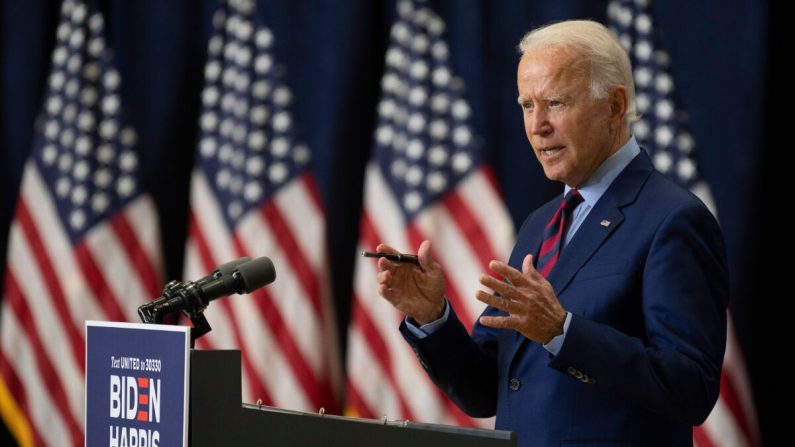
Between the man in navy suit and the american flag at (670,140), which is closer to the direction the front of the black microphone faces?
the man in navy suit

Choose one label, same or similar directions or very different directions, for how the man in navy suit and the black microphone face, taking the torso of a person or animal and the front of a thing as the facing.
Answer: very different directions

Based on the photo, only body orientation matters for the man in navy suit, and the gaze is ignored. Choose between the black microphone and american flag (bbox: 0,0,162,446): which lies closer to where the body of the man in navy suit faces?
the black microphone

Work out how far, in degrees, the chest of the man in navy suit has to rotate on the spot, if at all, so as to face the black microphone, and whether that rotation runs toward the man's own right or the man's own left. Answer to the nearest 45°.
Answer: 0° — they already face it

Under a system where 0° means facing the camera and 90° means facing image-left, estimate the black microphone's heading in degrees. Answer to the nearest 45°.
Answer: approximately 270°

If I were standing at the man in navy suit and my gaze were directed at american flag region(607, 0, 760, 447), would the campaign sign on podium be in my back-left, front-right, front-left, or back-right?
back-left

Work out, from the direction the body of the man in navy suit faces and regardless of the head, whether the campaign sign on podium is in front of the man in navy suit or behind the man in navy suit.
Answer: in front

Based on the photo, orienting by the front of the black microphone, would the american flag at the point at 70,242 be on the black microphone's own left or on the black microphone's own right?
on the black microphone's own left

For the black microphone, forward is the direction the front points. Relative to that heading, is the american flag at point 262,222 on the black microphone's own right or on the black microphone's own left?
on the black microphone's own left

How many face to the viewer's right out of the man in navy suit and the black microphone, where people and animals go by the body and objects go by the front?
1

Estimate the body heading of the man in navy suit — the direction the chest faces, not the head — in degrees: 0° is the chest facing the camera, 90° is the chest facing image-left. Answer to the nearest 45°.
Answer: approximately 45°
